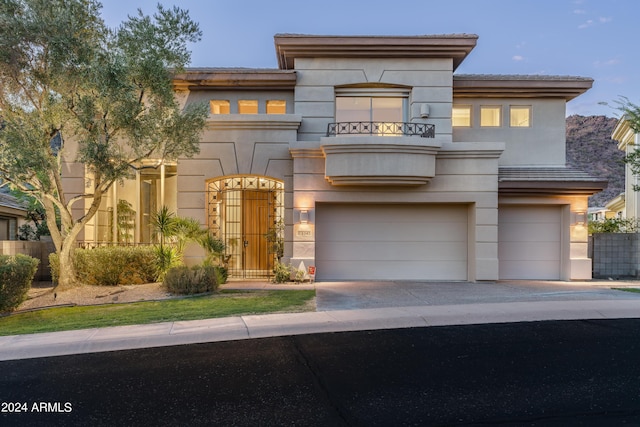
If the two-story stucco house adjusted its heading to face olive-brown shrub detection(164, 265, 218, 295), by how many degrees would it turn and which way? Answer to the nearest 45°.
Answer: approximately 45° to its right

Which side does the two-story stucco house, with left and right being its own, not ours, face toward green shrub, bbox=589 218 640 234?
left

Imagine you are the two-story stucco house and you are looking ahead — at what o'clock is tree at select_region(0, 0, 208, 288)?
The tree is roughly at 2 o'clock from the two-story stucco house.

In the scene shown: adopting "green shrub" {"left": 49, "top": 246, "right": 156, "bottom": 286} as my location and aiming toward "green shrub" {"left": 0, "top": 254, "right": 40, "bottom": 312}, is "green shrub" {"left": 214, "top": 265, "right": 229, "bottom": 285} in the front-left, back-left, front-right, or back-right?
back-left

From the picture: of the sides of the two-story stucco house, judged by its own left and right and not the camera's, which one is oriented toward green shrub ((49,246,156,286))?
right

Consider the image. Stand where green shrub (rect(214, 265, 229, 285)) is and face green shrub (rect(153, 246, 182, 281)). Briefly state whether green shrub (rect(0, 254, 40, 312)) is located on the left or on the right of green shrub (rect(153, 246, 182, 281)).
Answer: left

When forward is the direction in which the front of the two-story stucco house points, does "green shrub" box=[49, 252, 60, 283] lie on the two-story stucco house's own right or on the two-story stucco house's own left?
on the two-story stucco house's own right

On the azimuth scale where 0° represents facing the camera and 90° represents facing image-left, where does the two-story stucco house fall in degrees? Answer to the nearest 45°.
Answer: approximately 0°
